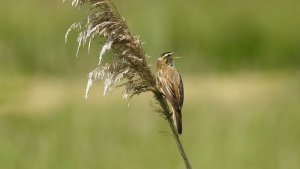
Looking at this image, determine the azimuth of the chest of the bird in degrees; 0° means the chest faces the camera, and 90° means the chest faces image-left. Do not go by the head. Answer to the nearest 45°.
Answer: approximately 135°
